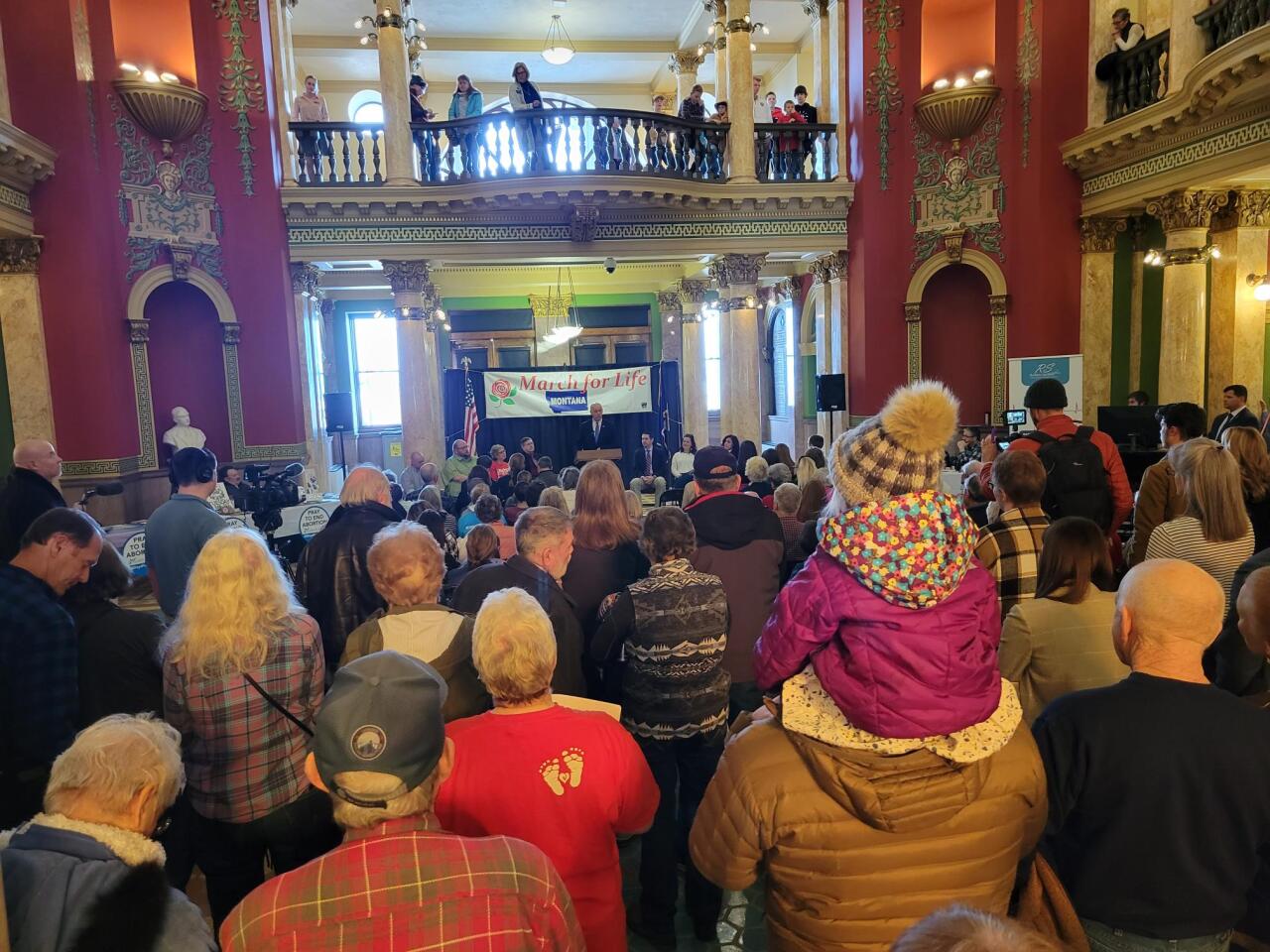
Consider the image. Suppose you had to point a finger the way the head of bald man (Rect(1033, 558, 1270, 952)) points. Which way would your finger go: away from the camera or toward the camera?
away from the camera

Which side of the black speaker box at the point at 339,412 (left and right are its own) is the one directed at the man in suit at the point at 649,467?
left

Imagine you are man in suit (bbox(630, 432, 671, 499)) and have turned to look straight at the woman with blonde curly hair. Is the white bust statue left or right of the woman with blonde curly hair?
right

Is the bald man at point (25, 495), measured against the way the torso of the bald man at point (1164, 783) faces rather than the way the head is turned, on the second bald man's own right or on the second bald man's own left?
on the second bald man's own left

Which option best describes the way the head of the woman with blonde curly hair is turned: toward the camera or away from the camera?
away from the camera

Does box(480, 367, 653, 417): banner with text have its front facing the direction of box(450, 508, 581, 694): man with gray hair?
yes

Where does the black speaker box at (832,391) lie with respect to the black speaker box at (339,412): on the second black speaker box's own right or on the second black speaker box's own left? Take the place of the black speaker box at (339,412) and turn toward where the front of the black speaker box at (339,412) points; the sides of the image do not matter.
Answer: on the second black speaker box's own left

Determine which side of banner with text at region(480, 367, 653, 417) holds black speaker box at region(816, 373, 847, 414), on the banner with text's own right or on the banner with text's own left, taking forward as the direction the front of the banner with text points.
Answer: on the banner with text's own left

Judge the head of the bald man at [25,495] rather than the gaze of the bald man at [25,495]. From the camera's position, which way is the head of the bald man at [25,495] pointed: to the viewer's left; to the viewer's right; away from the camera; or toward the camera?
to the viewer's right

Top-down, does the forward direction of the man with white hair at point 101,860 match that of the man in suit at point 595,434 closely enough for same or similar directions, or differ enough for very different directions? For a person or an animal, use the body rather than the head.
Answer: very different directions

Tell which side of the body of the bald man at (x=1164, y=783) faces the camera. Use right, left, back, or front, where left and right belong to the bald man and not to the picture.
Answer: back

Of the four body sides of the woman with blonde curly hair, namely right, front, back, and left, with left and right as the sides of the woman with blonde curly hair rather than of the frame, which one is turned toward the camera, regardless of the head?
back

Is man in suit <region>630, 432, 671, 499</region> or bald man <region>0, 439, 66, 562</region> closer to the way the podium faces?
the bald man

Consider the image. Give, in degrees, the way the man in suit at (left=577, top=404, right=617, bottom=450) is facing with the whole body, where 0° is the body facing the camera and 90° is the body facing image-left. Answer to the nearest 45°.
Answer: approximately 0°
